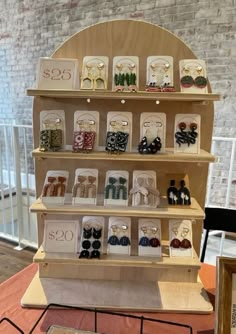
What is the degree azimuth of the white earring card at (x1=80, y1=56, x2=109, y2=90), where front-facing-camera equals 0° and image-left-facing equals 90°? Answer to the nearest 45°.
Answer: approximately 0°

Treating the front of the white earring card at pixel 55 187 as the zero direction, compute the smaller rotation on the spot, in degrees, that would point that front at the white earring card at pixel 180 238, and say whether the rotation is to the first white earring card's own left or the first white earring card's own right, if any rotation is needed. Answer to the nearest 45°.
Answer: approximately 90° to the first white earring card's own left
